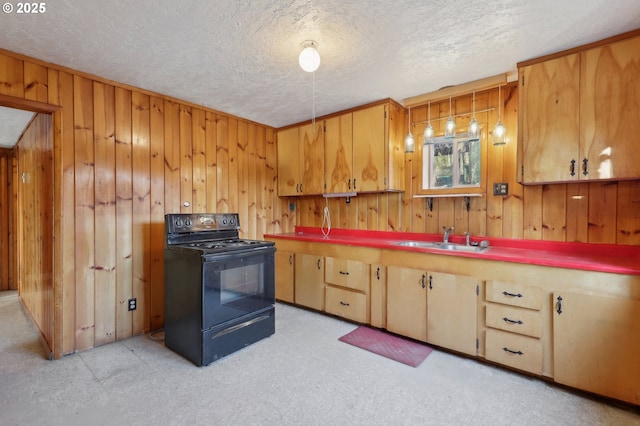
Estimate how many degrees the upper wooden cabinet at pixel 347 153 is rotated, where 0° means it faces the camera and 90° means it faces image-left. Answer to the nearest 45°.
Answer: approximately 45°

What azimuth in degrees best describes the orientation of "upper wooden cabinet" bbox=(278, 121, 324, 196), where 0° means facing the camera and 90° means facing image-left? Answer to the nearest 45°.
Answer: approximately 45°

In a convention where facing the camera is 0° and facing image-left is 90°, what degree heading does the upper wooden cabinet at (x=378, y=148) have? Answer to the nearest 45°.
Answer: approximately 45°

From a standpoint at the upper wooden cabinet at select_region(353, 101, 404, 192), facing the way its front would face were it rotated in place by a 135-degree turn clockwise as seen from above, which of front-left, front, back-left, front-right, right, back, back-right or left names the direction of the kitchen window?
right

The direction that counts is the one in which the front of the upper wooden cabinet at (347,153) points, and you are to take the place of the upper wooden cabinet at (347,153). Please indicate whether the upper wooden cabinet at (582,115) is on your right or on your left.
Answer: on your left

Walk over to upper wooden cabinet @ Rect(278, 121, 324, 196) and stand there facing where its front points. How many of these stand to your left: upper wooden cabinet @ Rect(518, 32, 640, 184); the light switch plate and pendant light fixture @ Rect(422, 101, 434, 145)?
3

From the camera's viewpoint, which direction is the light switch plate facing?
toward the camera

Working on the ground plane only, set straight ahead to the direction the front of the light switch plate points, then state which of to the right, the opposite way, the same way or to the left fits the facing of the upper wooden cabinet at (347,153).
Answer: the same way

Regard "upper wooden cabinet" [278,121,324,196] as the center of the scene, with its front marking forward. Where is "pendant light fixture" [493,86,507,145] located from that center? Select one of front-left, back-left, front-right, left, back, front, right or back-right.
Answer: left

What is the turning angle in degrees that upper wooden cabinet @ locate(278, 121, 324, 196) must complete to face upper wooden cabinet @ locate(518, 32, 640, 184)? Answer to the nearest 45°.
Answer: approximately 90° to its left

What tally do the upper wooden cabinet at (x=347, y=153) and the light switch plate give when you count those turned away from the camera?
0

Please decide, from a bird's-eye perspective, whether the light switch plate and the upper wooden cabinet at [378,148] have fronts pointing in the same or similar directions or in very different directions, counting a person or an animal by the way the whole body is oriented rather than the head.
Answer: same or similar directions

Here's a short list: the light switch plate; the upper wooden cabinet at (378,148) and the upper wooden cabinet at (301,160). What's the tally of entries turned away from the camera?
0

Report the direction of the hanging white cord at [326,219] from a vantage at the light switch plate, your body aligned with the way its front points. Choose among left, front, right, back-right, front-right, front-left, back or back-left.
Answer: right

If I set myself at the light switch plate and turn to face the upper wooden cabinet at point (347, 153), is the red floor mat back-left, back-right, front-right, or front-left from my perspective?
front-left

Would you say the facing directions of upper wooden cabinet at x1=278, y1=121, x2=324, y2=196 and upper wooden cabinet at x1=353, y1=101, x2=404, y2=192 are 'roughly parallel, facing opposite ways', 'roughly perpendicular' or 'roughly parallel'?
roughly parallel

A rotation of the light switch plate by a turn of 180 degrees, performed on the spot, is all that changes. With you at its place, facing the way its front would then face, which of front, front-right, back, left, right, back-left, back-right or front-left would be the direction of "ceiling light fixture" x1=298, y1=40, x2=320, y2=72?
back-left

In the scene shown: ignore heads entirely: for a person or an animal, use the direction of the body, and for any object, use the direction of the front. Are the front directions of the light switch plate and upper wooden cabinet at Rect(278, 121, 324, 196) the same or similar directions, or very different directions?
same or similar directions
